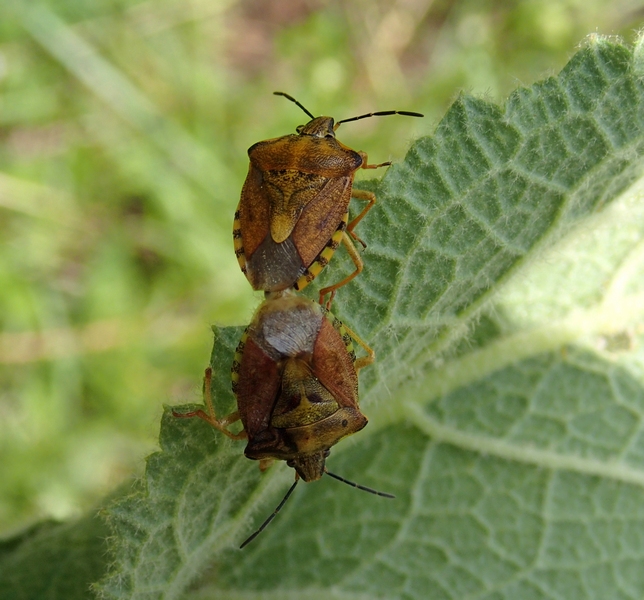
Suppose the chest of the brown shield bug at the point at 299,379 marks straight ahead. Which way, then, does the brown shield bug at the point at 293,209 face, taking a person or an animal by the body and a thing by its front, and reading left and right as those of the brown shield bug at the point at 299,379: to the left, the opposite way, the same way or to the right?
the opposite way

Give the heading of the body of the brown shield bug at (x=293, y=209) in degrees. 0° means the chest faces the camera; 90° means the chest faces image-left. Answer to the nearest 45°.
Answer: approximately 180°

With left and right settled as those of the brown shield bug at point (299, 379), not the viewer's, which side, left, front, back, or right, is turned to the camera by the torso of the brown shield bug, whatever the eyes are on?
front

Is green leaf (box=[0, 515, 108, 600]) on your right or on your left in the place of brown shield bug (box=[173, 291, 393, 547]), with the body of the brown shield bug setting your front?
on your right

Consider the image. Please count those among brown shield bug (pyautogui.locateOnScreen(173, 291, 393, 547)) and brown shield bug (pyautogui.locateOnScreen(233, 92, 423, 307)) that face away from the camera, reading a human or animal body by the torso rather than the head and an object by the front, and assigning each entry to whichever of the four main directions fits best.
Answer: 1
